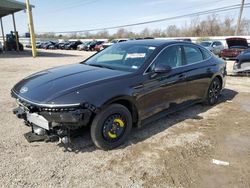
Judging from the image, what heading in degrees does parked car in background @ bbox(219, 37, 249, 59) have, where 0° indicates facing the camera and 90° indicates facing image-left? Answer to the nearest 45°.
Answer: approximately 45°

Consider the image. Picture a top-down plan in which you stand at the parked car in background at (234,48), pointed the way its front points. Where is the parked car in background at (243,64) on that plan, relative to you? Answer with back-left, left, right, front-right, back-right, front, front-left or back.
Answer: front-left

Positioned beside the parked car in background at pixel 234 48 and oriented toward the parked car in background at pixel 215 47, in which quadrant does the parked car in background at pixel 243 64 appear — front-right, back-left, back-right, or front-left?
back-left

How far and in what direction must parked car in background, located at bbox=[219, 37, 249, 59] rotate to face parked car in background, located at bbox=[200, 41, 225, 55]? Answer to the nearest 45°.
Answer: approximately 90° to its right

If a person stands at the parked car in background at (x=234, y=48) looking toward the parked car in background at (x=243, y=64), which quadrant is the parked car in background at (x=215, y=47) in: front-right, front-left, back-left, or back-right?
back-right
